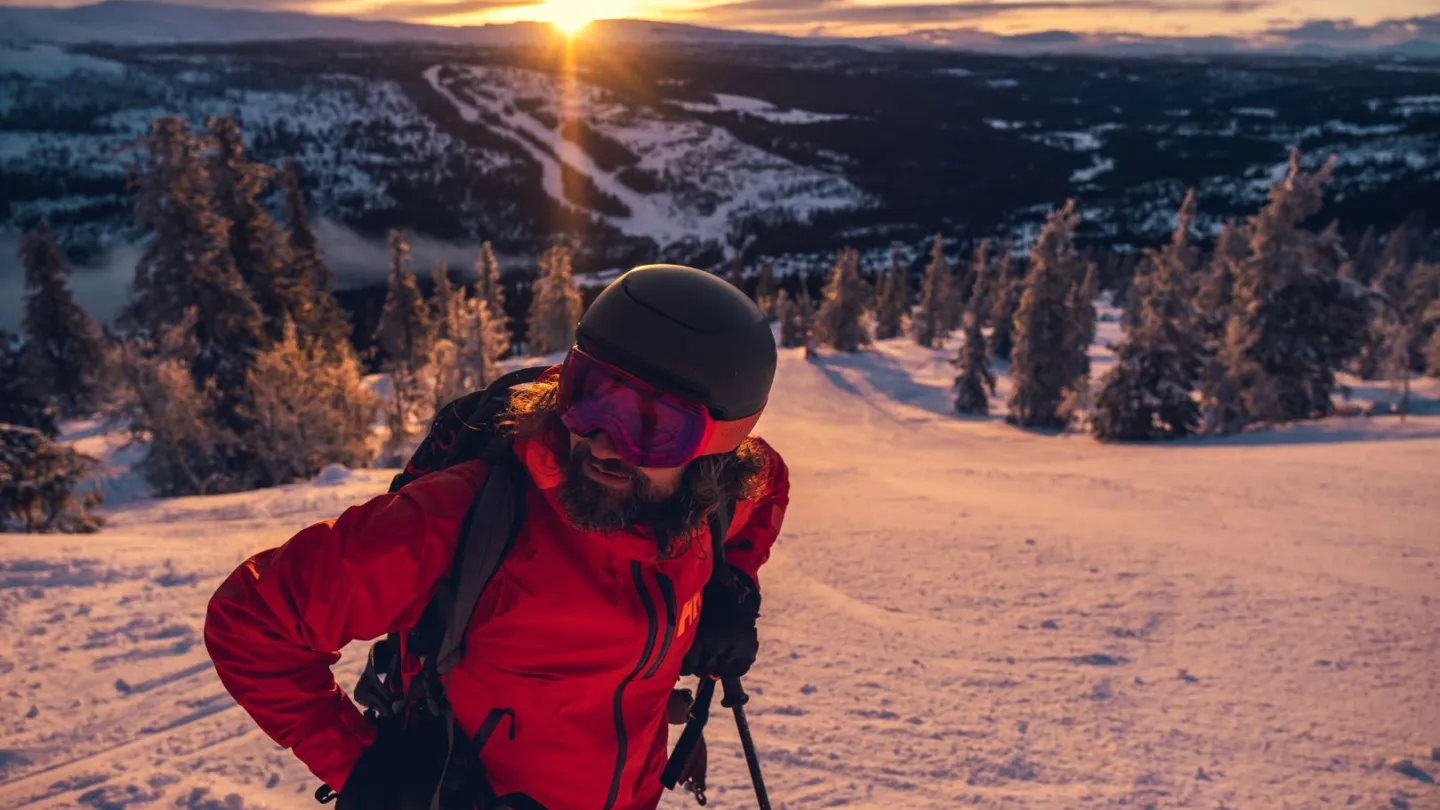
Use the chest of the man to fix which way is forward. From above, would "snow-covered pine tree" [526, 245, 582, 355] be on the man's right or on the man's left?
on the man's left

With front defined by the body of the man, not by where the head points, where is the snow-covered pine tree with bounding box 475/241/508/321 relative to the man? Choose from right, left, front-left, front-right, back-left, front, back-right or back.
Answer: back-left

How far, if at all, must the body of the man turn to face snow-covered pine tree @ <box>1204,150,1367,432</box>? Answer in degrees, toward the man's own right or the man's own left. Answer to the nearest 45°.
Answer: approximately 90° to the man's own left

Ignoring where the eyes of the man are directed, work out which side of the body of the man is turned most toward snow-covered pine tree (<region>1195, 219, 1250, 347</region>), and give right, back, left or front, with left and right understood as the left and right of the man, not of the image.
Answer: left

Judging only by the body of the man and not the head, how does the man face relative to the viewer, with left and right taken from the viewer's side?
facing the viewer and to the right of the viewer

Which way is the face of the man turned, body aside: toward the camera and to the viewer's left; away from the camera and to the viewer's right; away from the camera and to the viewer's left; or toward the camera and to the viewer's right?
toward the camera and to the viewer's left

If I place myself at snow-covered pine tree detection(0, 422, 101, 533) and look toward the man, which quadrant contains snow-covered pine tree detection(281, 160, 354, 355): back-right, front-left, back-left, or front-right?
back-left

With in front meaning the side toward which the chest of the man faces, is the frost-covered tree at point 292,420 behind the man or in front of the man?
behind

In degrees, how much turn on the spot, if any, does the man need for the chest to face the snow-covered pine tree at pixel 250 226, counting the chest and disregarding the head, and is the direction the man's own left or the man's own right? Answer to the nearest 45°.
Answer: approximately 135° to the man's own left

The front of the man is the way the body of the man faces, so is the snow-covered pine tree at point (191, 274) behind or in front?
behind

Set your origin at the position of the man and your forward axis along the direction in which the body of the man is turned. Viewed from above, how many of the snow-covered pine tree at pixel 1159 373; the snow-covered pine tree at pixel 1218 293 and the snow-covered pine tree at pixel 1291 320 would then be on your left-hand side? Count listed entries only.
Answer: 3
